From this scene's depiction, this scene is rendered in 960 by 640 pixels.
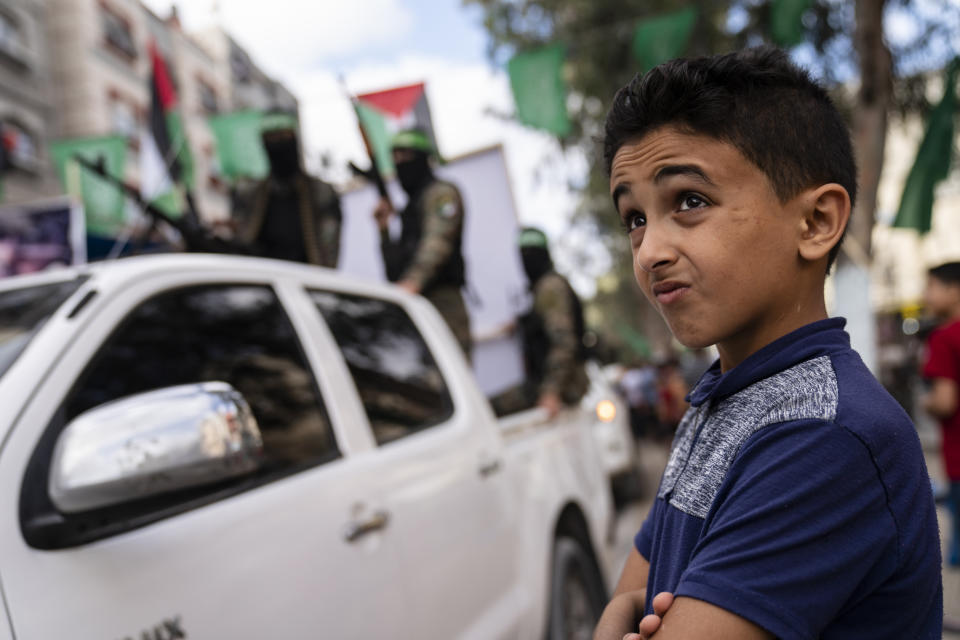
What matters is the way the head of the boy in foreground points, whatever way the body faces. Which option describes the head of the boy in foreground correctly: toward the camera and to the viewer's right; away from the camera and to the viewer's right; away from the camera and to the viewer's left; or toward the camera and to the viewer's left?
toward the camera and to the viewer's left

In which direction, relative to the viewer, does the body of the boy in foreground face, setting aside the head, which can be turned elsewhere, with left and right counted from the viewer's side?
facing the viewer and to the left of the viewer

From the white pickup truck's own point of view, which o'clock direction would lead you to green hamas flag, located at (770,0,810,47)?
The green hamas flag is roughly at 6 o'clock from the white pickup truck.

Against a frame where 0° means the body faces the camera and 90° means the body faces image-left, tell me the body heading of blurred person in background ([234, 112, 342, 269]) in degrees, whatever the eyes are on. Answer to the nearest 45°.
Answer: approximately 0°
